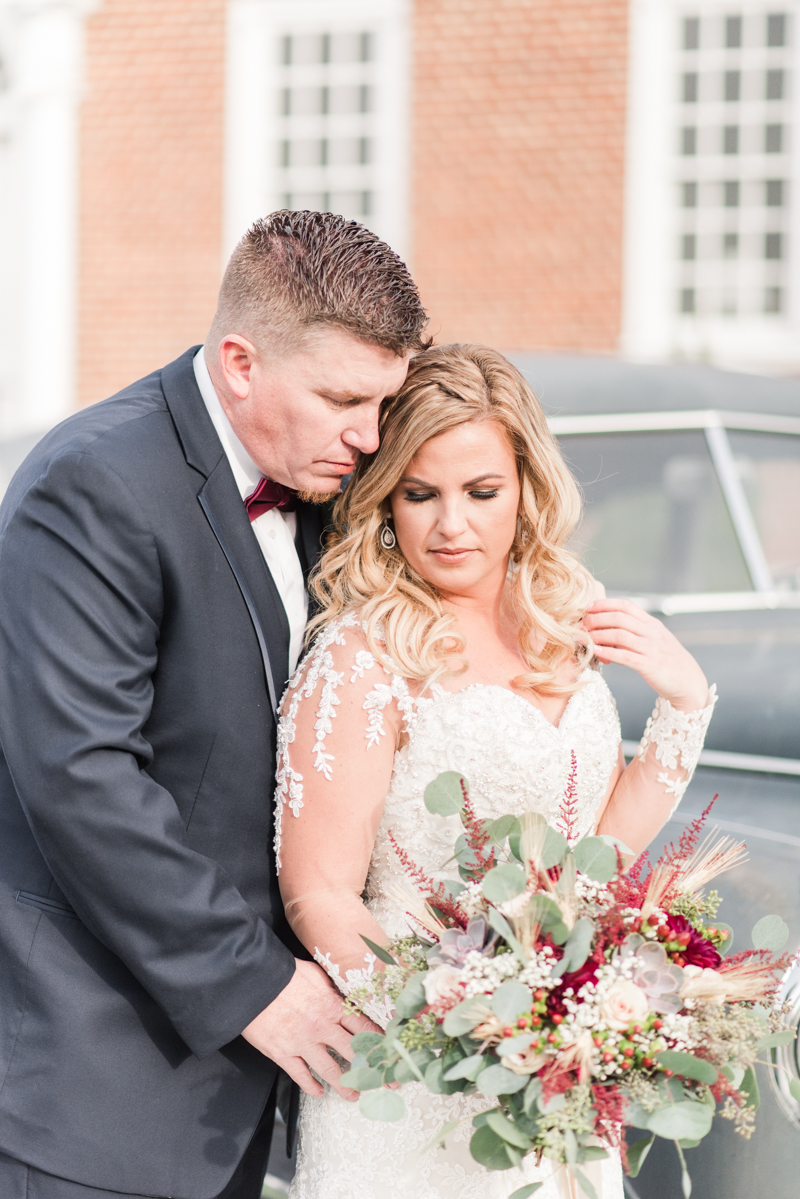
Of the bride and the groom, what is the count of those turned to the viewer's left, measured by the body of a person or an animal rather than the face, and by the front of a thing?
0

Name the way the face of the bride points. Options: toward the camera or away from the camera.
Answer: toward the camera

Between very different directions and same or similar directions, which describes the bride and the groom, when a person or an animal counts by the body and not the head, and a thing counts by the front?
same or similar directions

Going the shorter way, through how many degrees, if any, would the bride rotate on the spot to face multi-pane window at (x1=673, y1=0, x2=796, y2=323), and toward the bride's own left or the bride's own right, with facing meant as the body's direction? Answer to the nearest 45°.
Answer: approximately 135° to the bride's own left

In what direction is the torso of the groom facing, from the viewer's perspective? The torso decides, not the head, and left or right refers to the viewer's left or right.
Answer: facing the viewer and to the right of the viewer

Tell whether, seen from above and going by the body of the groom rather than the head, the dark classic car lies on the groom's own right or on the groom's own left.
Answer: on the groom's own left

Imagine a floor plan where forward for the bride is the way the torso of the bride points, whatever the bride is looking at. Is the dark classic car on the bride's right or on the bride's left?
on the bride's left

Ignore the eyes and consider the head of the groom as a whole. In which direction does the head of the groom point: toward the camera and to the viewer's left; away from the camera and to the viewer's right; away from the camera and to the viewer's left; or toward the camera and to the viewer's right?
toward the camera and to the viewer's right
